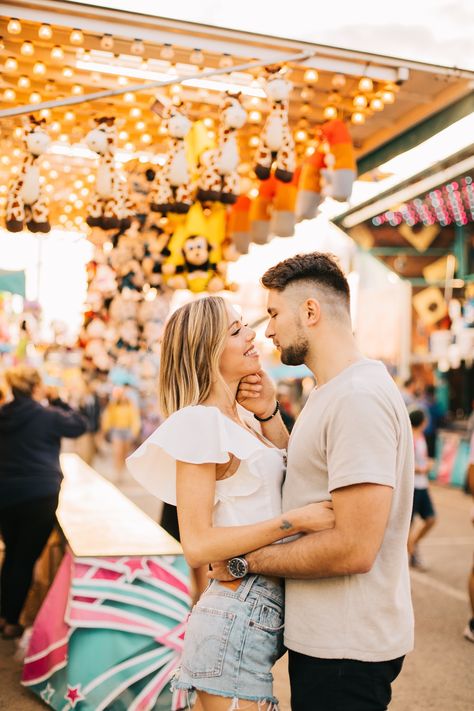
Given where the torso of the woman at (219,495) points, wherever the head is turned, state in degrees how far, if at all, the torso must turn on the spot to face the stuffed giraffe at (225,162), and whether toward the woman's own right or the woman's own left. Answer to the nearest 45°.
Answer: approximately 90° to the woman's own left

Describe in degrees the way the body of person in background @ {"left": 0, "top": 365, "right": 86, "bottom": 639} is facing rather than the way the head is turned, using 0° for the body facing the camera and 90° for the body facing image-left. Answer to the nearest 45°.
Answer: approximately 225°

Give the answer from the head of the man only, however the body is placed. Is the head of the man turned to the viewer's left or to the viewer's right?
to the viewer's left

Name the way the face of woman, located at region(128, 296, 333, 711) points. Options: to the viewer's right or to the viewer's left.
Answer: to the viewer's right

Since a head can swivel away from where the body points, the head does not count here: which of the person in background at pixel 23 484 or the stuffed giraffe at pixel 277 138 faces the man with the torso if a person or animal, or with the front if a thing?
the stuffed giraffe

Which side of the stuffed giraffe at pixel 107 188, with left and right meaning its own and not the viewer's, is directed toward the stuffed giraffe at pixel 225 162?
left

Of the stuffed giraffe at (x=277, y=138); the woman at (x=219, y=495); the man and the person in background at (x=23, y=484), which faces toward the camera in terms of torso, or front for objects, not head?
the stuffed giraffe

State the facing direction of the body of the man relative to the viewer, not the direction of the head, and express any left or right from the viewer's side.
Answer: facing to the left of the viewer

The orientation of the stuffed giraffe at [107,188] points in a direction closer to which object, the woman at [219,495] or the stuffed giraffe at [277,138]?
the woman

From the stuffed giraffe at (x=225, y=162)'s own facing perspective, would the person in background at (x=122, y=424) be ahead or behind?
behind

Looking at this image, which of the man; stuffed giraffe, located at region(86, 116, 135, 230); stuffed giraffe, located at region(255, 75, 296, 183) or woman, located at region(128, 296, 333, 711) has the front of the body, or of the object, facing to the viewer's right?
the woman

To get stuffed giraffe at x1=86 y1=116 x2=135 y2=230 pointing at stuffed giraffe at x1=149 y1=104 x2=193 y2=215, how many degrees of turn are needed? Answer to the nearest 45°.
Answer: approximately 90° to its left

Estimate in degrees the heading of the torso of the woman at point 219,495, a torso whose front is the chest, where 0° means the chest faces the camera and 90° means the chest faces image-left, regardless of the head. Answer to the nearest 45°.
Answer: approximately 270°
